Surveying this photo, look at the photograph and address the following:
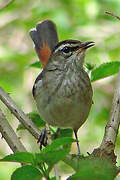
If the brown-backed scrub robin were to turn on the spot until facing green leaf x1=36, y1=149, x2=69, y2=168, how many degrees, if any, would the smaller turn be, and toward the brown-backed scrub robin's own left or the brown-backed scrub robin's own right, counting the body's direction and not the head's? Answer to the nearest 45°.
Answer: approximately 45° to the brown-backed scrub robin's own right

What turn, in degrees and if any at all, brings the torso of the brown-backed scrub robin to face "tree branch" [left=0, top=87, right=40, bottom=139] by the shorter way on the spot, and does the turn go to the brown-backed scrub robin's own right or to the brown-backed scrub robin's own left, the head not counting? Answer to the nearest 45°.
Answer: approximately 45° to the brown-backed scrub robin's own right

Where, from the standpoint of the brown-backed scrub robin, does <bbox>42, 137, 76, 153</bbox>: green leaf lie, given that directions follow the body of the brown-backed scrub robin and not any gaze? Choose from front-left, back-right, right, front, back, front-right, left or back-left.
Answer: front-right

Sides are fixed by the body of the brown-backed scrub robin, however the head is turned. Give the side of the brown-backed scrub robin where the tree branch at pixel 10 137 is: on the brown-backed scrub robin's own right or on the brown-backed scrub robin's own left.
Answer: on the brown-backed scrub robin's own right

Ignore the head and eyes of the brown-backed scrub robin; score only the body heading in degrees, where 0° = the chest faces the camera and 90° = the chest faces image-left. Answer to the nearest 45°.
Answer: approximately 315°
